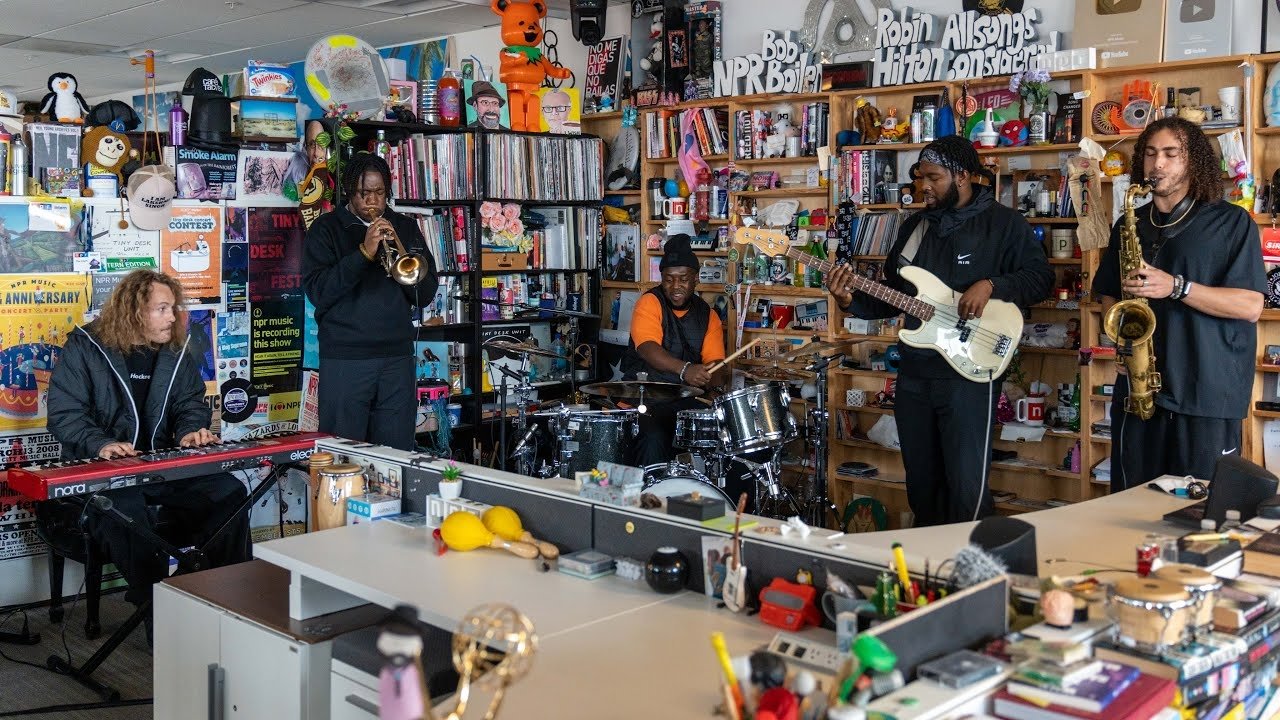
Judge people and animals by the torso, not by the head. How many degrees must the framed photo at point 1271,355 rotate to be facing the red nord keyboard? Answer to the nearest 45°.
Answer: approximately 45° to its right

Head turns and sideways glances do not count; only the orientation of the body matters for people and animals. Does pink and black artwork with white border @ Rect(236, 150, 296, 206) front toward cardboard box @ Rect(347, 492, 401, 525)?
yes

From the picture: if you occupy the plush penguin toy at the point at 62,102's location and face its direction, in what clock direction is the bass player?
The bass player is roughly at 10 o'clock from the plush penguin toy.

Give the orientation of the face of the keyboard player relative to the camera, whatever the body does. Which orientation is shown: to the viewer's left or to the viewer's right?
to the viewer's right

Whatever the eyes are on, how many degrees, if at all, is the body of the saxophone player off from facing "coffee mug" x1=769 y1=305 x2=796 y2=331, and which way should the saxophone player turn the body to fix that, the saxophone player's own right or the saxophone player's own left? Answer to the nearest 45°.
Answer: approximately 90° to the saxophone player's own right

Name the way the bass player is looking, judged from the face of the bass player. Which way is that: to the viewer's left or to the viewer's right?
to the viewer's left

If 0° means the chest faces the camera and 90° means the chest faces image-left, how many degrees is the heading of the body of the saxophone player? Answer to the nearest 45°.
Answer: approximately 45°

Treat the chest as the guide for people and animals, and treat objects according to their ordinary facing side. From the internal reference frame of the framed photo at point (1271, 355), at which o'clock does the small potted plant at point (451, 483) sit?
The small potted plant is roughly at 1 o'clock from the framed photo.

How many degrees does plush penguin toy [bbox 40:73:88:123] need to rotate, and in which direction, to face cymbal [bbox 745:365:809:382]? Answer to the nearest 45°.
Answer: approximately 90° to its left
